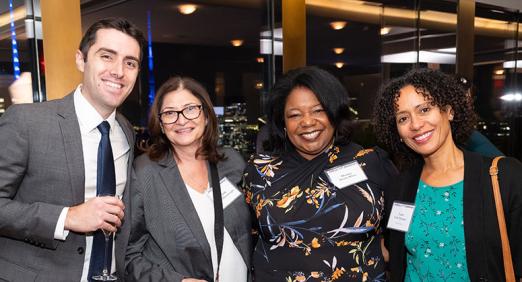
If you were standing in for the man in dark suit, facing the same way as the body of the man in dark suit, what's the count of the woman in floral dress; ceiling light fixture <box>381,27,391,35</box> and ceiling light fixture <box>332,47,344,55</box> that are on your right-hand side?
0

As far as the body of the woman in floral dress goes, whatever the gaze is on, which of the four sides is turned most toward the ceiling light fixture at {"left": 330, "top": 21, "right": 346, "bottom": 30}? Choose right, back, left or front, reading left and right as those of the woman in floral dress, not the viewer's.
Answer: back

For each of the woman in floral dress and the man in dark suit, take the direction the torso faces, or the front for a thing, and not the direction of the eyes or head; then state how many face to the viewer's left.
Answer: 0

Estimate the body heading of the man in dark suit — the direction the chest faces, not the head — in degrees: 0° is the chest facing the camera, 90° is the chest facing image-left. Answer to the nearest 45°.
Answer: approximately 315°

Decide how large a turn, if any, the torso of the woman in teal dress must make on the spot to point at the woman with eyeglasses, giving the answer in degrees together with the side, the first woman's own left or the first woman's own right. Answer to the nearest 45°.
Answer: approximately 45° to the first woman's own right

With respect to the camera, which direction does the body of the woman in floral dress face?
toward the camera

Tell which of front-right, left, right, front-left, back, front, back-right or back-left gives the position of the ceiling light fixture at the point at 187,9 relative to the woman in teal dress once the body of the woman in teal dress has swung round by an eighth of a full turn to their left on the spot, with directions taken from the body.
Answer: back-right

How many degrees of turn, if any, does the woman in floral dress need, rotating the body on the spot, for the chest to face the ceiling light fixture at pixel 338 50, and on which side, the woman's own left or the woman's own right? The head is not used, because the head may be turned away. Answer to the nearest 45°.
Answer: approximately 180°

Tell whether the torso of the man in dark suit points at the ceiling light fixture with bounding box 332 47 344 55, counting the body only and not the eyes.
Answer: no

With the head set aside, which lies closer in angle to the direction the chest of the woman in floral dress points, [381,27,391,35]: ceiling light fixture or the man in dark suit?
the man in dark suit

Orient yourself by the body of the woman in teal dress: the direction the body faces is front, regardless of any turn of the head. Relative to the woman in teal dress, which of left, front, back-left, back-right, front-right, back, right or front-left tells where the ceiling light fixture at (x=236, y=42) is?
right

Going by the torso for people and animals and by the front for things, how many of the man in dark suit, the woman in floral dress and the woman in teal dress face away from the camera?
0

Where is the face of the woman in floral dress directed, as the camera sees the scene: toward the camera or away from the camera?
toward the camera

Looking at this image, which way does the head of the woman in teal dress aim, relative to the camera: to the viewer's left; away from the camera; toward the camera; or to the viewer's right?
toward the camera

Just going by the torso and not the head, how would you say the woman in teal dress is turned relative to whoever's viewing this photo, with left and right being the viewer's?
facing the viewer and to the left of the viewer

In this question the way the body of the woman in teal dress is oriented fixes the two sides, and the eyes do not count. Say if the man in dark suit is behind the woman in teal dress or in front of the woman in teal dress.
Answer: in front

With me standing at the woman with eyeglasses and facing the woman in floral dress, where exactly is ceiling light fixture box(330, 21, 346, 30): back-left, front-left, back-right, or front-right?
front-left

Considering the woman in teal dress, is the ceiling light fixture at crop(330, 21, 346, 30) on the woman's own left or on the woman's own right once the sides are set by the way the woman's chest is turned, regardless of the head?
on the woman's own right
